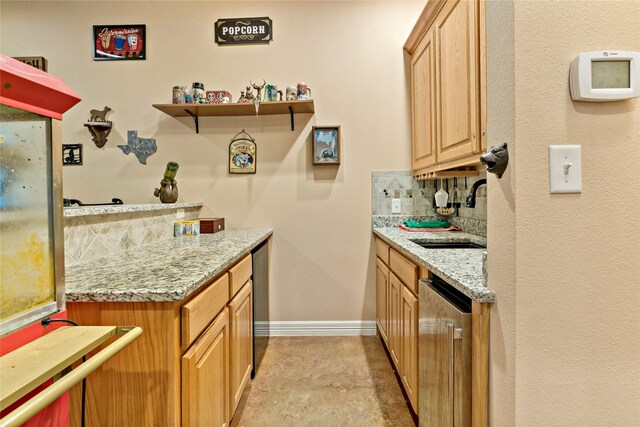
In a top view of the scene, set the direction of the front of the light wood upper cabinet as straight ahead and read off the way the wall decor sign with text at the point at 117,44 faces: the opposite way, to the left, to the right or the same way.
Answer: to the left

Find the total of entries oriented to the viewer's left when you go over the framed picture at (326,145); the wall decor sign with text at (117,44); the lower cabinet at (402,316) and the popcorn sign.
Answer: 1

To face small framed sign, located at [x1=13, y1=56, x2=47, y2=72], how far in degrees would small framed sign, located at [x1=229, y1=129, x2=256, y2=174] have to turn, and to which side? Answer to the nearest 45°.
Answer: approximately 90° to its right

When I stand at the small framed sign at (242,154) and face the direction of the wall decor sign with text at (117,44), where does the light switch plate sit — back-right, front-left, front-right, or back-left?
back-left

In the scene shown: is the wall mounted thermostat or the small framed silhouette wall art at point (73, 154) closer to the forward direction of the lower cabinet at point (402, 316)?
the small framed silhouette wall art

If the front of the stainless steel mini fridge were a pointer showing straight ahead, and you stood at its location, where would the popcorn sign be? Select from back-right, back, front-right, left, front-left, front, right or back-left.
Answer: front-right

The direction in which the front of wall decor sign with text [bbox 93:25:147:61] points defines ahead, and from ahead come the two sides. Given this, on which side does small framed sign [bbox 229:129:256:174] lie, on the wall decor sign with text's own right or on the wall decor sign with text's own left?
on the wall decor sign with text's own left

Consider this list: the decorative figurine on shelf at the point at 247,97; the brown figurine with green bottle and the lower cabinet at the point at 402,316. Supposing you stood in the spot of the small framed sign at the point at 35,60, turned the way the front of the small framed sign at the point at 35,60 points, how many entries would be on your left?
3
